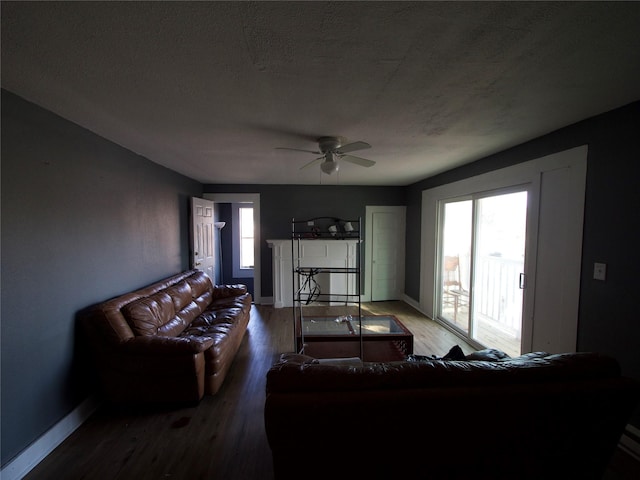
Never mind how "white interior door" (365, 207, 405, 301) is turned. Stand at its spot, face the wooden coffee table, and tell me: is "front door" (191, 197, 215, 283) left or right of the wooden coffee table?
right

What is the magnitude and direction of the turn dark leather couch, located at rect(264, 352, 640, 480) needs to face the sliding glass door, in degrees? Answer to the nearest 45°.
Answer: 0° — it already faces it

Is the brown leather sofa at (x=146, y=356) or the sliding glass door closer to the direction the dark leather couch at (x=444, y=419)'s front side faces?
the sliding glass door

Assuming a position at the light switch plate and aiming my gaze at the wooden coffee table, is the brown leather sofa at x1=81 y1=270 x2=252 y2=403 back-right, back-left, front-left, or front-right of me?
front-left

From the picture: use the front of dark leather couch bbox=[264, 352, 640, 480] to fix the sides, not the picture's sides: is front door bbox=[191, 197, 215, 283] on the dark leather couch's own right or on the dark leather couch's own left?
on the dark leather couch's own left

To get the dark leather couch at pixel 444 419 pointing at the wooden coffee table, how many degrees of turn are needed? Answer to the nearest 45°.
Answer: approximately 45° to its left

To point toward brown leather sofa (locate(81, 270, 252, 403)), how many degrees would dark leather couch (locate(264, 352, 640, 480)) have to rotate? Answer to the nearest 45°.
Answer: approximately 90° to its left

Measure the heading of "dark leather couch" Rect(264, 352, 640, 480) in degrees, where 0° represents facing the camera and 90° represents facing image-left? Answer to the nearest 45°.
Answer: approximately 180°

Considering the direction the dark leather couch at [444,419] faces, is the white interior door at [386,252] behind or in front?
in front

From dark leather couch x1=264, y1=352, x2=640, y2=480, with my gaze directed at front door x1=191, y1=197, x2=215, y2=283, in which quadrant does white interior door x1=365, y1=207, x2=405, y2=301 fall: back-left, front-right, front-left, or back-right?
front-right

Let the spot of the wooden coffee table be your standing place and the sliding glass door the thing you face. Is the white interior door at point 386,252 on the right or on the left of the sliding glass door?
left

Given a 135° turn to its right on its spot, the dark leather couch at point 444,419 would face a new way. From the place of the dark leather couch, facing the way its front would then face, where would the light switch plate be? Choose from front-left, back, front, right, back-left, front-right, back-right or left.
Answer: left
